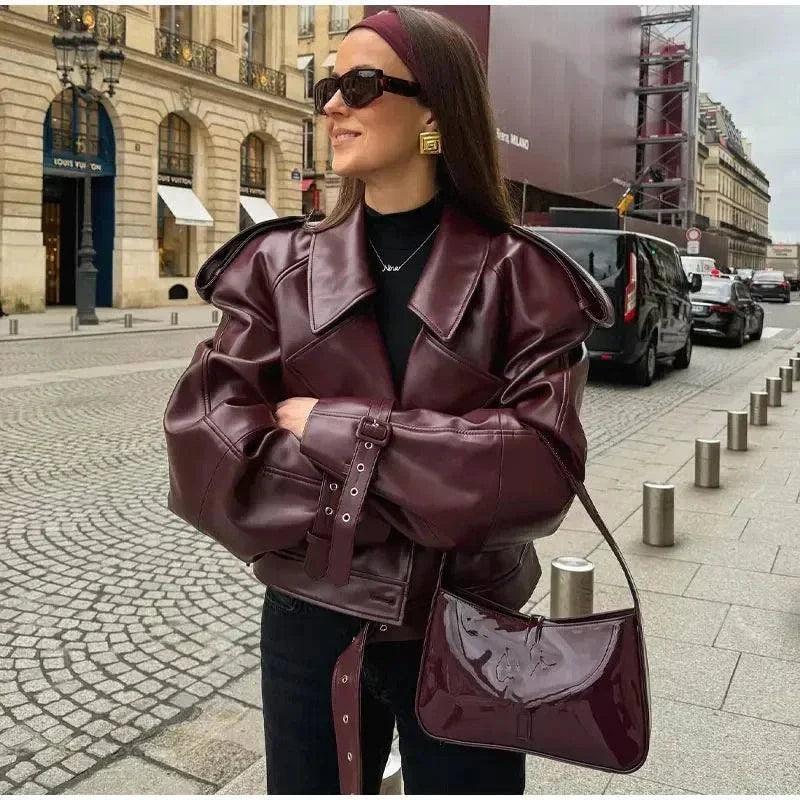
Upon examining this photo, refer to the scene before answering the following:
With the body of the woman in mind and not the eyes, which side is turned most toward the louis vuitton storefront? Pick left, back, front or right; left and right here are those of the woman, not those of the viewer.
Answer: back

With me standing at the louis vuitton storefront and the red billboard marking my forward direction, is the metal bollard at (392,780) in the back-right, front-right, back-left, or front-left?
back-right

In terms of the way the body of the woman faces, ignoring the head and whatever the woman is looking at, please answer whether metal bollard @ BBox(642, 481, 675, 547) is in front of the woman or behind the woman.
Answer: behind

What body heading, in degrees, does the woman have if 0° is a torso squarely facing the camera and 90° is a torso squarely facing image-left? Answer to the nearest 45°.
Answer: approximately 0°

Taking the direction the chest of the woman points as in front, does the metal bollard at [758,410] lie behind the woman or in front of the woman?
behind
